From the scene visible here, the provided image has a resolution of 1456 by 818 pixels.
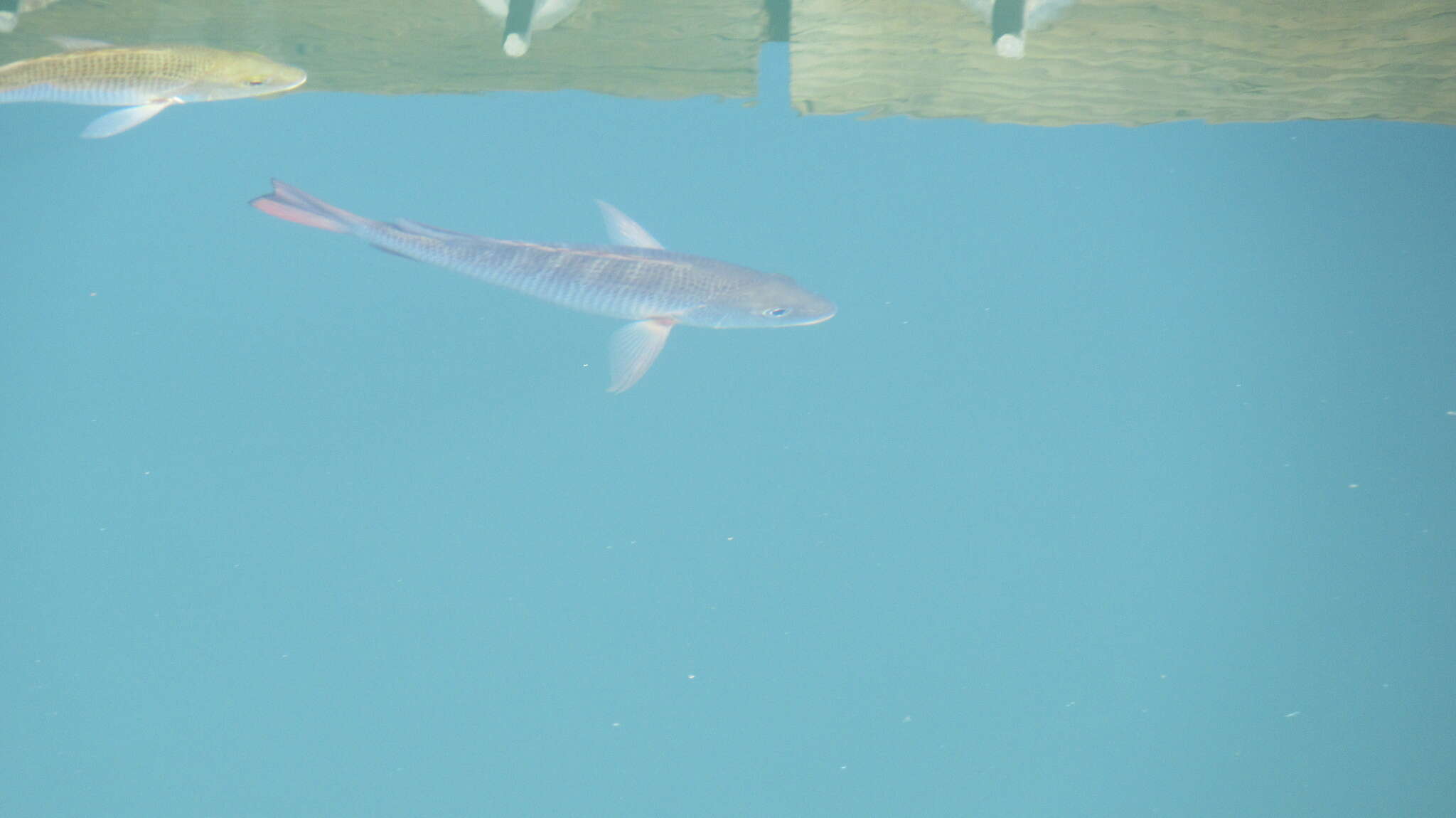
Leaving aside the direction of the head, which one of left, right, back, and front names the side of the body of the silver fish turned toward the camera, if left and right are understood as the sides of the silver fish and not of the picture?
right
